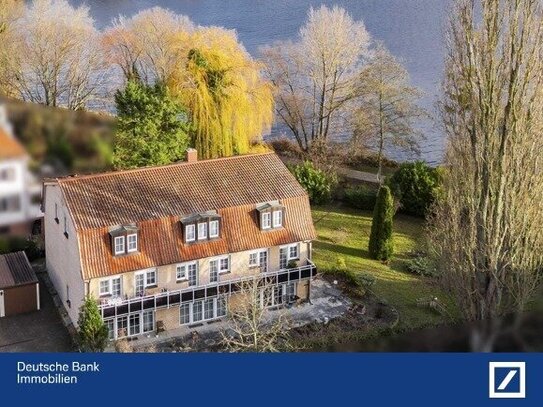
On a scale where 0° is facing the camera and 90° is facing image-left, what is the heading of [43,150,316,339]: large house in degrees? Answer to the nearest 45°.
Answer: approximately 0°

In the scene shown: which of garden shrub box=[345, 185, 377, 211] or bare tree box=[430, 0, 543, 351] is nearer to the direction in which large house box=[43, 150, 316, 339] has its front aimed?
the bare tree

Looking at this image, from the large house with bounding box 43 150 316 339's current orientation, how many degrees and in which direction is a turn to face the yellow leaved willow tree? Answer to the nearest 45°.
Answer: approximately 180°

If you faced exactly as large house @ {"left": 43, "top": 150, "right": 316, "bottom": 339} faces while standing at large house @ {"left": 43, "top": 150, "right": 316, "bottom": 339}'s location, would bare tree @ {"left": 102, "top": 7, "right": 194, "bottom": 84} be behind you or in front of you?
behind

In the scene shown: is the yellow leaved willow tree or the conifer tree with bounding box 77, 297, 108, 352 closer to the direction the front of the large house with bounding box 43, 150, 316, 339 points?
the conifer tree

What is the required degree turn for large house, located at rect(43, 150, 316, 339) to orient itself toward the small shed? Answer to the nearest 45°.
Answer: approximately 90° to its right

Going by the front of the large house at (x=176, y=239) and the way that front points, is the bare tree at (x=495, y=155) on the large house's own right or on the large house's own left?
on the large house's own left
